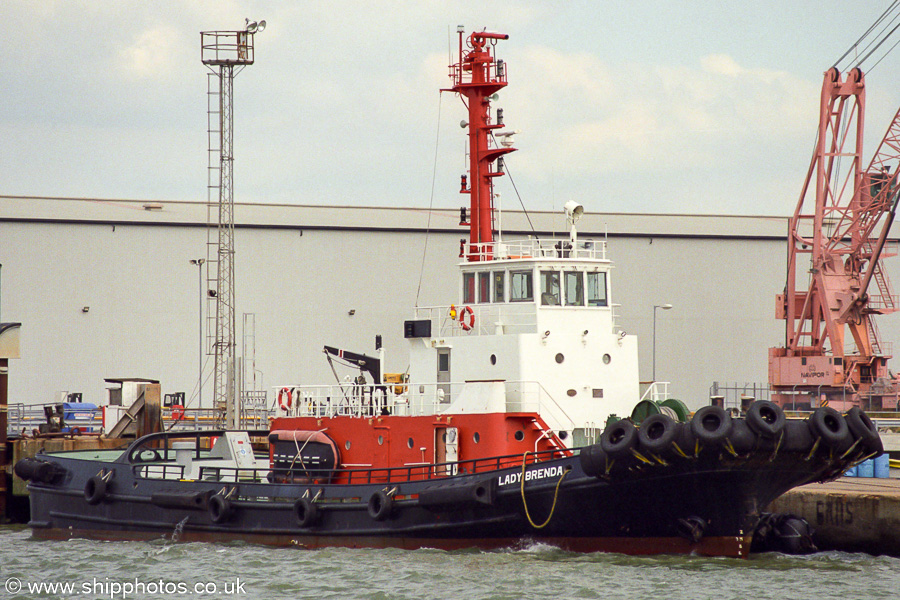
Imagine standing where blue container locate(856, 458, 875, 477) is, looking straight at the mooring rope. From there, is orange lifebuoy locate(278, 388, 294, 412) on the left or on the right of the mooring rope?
right

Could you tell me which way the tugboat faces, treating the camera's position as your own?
facing the viewer and to the right of the viewer

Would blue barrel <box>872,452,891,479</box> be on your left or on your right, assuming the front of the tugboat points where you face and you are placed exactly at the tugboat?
on your left

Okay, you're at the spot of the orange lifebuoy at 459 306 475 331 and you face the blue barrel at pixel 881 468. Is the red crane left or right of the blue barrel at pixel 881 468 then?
left

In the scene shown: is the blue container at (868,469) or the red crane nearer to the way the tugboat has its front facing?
the blue container

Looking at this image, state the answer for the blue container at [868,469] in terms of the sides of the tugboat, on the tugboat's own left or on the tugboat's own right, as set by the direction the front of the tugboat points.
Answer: on the tugboat's own left

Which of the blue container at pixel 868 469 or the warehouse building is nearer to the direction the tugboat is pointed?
the blue container

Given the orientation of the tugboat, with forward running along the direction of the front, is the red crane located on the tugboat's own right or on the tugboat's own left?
on the tugboat's own left

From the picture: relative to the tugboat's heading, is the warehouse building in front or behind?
behind

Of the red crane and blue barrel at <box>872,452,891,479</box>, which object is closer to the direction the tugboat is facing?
the blue barrel
